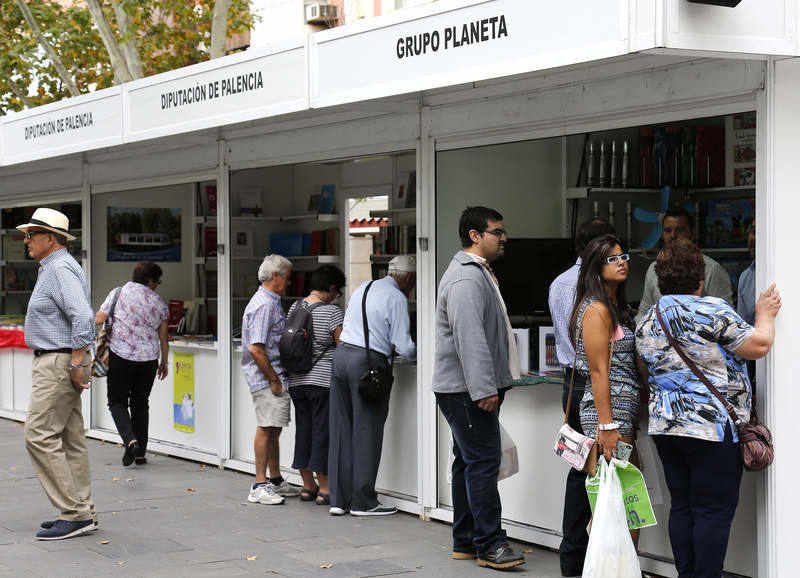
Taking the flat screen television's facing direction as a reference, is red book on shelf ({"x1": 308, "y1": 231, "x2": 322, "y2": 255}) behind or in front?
behind

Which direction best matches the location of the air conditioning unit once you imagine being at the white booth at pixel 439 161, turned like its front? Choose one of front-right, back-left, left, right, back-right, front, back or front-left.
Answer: back-right

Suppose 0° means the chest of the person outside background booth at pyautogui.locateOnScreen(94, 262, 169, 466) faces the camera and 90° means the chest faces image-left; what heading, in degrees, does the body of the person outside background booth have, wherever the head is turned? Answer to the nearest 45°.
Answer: approximately 180°

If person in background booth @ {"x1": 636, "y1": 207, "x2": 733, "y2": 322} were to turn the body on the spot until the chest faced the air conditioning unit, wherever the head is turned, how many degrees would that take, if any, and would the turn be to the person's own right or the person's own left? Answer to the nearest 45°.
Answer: approximately 135° to the person's own right

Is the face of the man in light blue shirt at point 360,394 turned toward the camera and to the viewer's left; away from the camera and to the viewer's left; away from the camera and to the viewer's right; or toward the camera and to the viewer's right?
away from the camera and to the viewer's right

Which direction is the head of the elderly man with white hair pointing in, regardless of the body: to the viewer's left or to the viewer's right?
to the viewer's right

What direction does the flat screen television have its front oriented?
toward the camera

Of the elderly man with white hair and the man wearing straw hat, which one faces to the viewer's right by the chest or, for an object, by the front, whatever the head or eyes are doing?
the elderly man with white hair

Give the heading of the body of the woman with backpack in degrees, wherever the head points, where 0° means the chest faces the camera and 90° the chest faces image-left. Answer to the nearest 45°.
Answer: approximately 225°

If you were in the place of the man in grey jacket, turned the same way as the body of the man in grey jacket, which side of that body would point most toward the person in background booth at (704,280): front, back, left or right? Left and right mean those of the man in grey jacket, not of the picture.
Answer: front

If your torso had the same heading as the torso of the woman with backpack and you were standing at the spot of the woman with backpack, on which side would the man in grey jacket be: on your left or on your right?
on your right

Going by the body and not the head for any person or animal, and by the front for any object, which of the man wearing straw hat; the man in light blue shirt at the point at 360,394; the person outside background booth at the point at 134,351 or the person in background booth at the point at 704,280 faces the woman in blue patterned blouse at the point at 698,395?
the person in background booth at the point at 704,280

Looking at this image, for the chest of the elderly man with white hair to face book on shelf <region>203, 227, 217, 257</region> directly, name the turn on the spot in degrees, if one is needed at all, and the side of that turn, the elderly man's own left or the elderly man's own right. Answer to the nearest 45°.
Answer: approximately 90° to the elderly man's own left

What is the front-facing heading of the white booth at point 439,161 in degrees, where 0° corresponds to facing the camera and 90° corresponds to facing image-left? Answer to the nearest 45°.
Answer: approximately 45°
